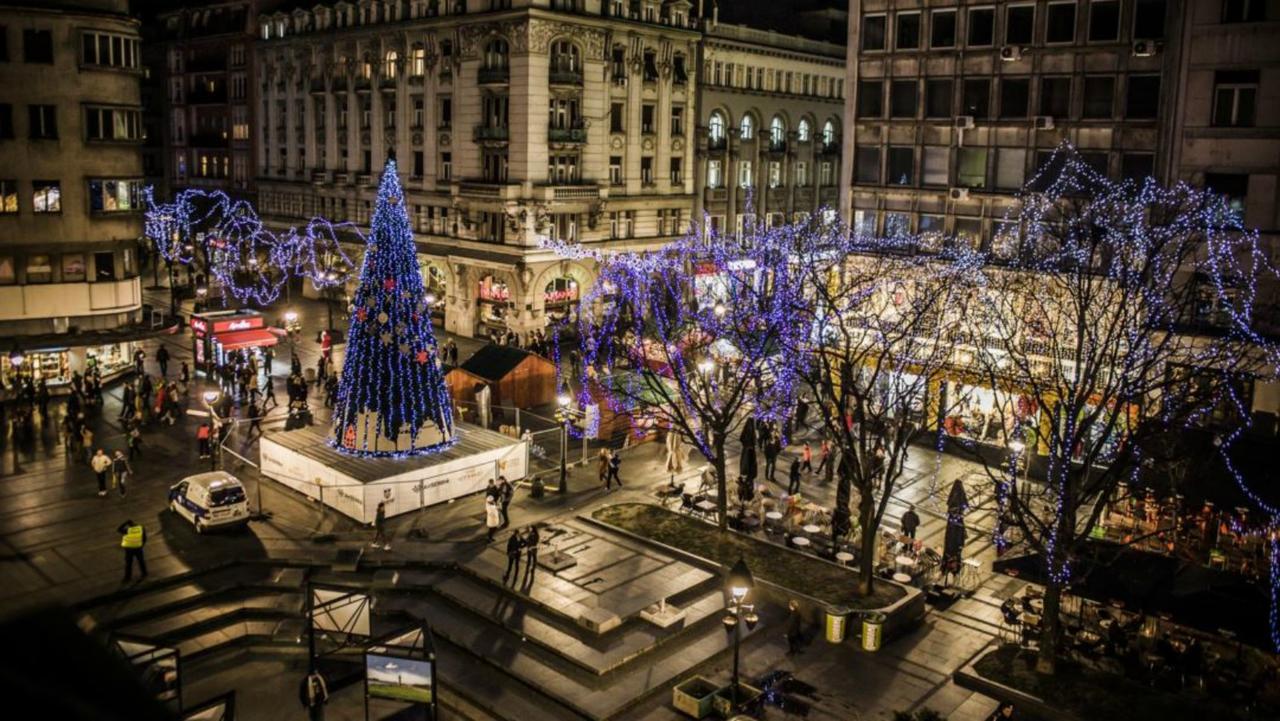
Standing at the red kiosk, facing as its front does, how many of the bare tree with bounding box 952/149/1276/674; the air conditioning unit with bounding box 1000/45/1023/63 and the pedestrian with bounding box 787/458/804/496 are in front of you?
3

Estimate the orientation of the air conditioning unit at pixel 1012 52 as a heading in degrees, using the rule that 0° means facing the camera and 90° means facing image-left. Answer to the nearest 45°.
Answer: approximately 0°

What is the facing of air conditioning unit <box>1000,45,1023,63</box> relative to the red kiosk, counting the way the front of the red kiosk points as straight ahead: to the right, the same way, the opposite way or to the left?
to the right

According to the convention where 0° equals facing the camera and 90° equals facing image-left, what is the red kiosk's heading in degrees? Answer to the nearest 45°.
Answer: approximately 315°
